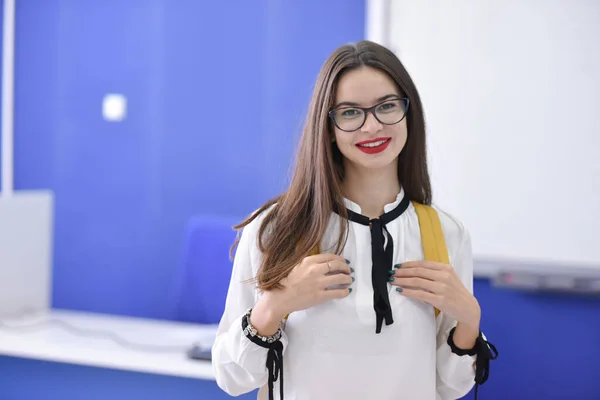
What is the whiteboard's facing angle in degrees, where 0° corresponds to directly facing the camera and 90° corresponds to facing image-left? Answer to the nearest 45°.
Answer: approximately 0°

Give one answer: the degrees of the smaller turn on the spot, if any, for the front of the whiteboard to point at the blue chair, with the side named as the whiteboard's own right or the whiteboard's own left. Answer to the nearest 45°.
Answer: approximately 90° to the whiteboard's own right

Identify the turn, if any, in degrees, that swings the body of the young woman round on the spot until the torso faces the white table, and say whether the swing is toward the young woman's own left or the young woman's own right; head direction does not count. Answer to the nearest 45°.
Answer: approximately 135° to the young woman's own right

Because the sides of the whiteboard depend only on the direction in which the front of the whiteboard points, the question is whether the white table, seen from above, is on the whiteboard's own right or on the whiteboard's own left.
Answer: on the whiteboard's own right

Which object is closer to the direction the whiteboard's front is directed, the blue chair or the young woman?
the young woman

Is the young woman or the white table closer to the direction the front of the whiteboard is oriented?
the young woman

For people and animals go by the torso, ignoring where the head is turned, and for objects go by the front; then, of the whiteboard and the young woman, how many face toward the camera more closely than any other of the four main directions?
2

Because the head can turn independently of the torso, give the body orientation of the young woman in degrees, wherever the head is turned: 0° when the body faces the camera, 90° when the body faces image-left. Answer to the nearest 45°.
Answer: approximately 0°
